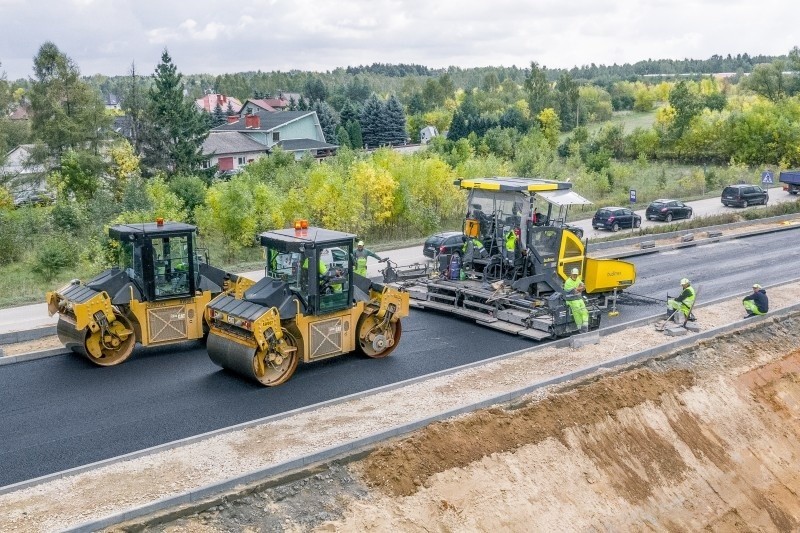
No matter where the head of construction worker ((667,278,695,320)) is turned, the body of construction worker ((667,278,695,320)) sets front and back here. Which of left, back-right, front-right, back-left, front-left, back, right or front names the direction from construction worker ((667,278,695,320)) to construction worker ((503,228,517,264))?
front

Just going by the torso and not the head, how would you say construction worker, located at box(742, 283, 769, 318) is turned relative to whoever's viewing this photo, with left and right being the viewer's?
facing to the left of the viewer

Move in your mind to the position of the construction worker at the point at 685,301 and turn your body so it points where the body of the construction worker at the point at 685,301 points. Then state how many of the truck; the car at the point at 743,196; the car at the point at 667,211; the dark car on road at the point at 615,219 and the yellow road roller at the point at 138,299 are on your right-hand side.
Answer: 4

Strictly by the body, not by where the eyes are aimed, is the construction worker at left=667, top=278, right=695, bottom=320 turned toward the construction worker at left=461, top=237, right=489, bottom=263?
yes

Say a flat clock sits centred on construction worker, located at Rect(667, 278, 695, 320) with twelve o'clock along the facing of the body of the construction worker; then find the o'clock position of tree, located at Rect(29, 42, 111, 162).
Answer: The tree is roughly at 1 o'clock from the construction worker.

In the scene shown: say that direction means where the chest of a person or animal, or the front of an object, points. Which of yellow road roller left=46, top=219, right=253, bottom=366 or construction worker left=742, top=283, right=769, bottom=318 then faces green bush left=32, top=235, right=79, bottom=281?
the construction worker

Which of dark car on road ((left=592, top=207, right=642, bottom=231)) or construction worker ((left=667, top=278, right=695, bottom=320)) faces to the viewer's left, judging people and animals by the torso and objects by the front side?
the construction worker

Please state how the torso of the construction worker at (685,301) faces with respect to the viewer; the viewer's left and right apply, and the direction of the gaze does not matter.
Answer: facing to the left of the viewer

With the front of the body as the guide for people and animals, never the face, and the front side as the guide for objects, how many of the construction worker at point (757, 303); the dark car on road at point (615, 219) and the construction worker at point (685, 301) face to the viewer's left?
2
